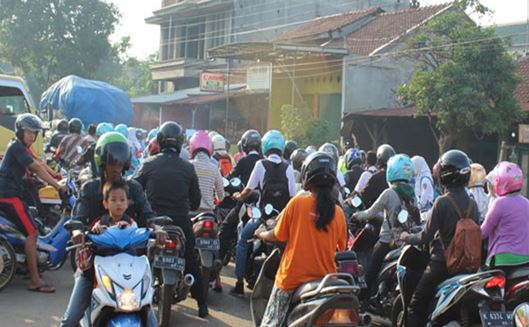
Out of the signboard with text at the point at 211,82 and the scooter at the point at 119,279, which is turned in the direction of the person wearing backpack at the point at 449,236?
the signboard with text

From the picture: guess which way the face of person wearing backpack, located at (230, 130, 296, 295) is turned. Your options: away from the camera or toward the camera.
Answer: away from the camera

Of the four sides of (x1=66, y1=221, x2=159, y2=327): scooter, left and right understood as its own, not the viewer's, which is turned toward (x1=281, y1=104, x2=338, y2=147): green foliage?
back

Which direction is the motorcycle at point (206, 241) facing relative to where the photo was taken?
away from the camera

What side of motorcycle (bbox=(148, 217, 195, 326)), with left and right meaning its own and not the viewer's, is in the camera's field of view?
back

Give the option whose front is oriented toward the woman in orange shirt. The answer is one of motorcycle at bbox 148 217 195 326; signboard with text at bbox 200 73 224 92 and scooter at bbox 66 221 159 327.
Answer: the signboard with text

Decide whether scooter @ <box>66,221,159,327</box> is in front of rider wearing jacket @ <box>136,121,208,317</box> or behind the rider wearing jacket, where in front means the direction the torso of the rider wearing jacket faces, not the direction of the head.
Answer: behind

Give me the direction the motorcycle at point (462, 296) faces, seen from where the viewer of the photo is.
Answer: facing away from the viewer and to the left of the viewer

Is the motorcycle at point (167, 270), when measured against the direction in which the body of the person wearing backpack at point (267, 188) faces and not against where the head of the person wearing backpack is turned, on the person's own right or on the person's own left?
on the person's own left

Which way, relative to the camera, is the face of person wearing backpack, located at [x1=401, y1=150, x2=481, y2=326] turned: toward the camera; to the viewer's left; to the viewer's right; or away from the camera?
away from the camera

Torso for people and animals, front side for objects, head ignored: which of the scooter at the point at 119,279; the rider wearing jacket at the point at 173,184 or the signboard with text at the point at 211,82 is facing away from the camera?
the rider wearing jacket
